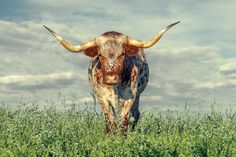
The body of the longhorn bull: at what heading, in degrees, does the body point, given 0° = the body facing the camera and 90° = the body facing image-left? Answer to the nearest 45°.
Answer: approximately 0°
